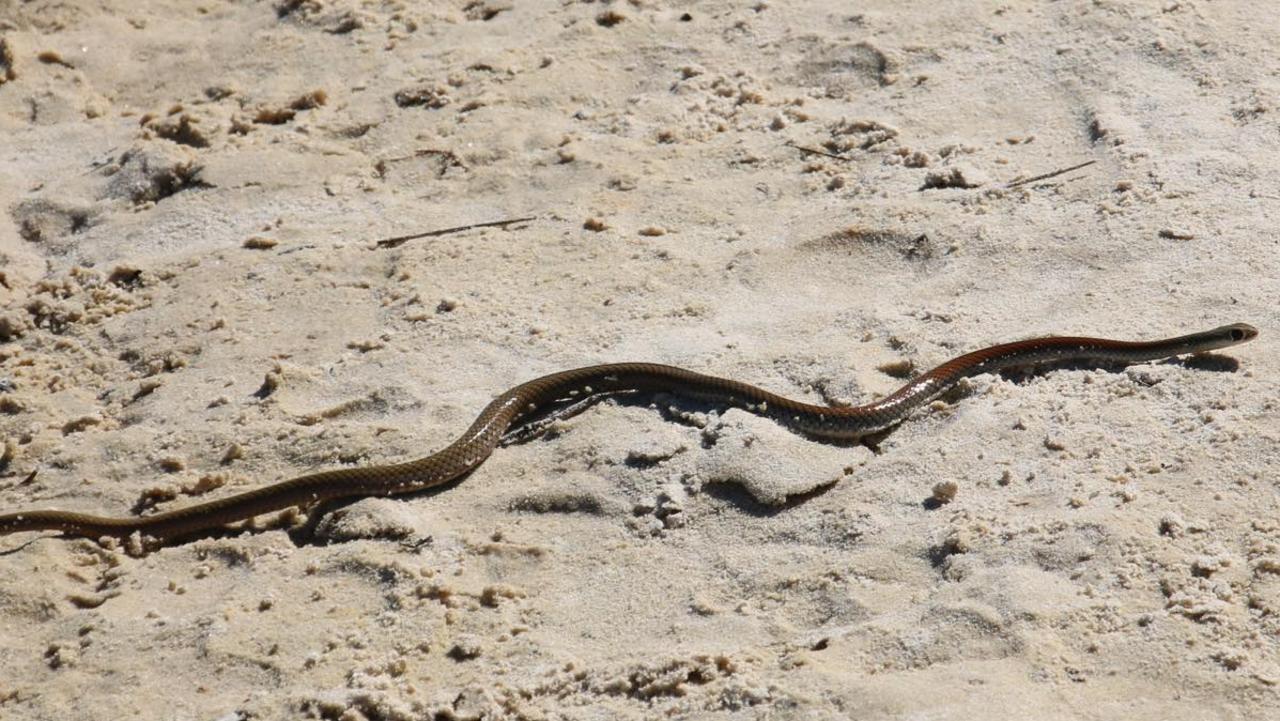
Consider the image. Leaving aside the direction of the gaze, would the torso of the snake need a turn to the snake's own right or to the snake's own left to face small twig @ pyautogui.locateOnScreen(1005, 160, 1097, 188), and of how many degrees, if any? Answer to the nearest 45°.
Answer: approximately 45° to the snake's own left

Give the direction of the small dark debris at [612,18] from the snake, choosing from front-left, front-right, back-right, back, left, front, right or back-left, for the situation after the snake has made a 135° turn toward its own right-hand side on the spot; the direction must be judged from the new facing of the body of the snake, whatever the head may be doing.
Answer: back-right

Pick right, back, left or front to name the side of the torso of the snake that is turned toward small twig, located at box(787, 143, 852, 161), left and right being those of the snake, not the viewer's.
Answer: left

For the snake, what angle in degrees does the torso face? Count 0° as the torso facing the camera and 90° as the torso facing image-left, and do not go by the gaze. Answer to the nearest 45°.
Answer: approximately 270°

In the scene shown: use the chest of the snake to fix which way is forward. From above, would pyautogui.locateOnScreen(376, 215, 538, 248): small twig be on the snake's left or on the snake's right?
on the snake's left
